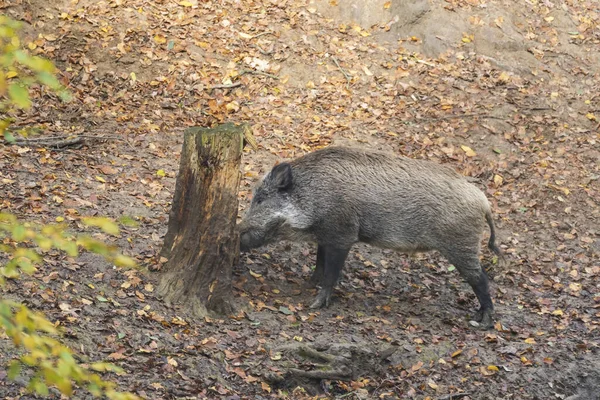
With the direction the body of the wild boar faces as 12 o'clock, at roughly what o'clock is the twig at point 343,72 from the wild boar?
The twig is roughly at 3 o'clock from the wild boar.

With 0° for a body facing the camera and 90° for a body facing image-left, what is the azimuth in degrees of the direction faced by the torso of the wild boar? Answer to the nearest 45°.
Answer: approximately 90°

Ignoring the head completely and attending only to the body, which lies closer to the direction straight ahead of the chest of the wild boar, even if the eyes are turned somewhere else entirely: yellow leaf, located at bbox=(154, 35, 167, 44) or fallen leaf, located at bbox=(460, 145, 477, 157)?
the yellow leaf

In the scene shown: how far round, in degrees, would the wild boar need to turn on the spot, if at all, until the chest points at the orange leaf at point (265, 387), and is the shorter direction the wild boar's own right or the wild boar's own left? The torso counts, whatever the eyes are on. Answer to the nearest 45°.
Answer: approximately 90° to the wild boar's own left

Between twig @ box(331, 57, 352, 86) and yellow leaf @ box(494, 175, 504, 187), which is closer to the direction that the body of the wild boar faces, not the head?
the twig

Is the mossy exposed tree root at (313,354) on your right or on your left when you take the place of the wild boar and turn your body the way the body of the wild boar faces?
on your left

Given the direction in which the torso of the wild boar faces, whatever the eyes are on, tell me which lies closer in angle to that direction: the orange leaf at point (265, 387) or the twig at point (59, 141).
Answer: the twig

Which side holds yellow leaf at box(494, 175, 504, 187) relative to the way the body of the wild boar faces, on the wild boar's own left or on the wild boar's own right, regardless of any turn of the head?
on the wild boar's own right

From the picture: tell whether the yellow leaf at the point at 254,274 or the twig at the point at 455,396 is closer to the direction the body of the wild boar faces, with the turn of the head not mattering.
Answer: the yellow leaf

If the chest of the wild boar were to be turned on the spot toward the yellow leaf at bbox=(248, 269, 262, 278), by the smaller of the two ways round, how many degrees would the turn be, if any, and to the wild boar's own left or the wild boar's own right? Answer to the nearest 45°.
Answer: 0° — it already faces it
